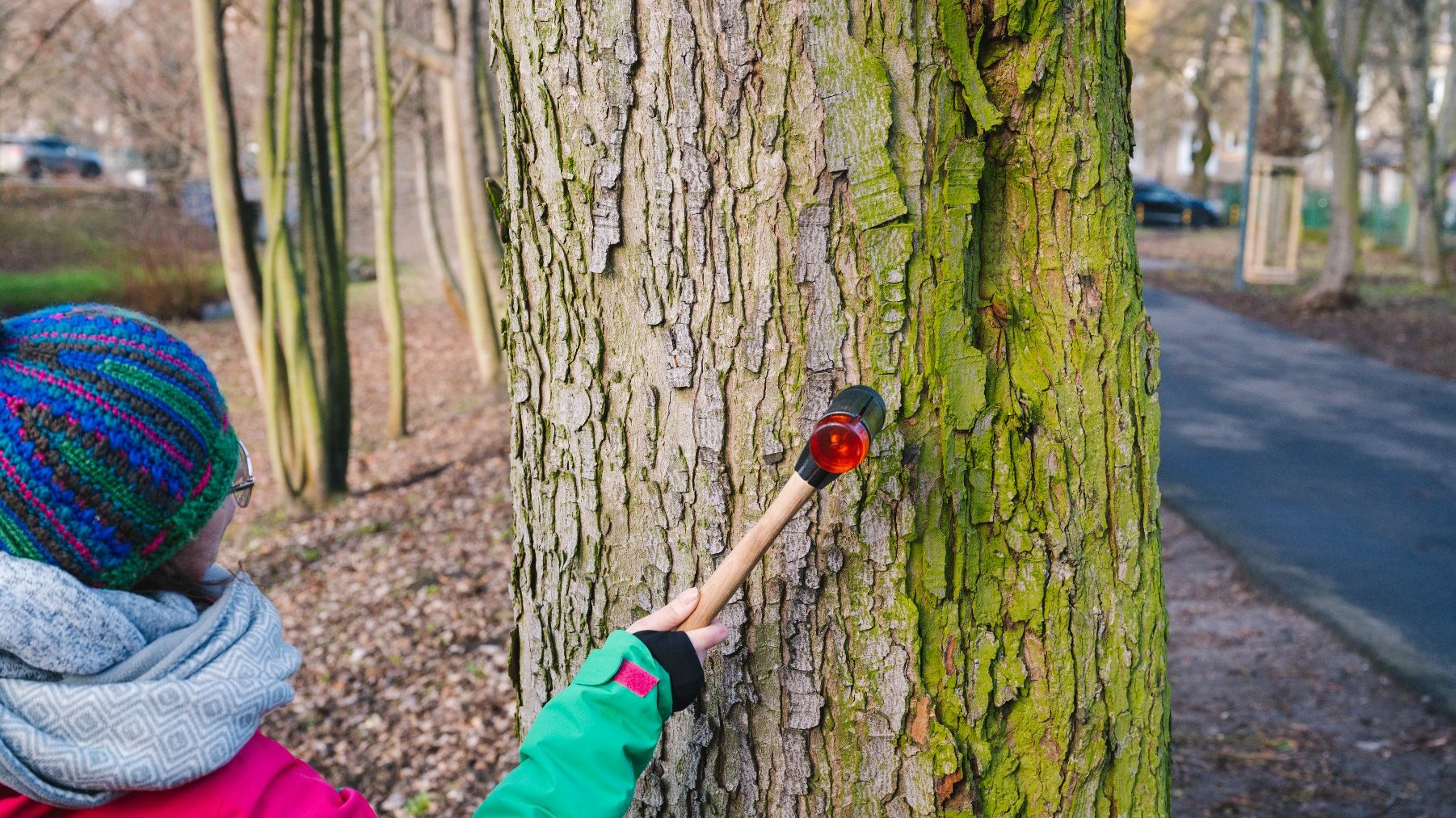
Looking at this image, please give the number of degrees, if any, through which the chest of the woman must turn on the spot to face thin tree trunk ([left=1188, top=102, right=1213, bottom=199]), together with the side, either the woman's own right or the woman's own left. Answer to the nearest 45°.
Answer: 0° — they already face it

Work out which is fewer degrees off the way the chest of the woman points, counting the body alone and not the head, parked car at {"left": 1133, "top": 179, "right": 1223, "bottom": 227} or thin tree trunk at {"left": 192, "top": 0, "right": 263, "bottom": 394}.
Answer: the parked car

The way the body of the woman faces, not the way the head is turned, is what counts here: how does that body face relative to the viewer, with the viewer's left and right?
facing away from the viewer and to the right of the viewer

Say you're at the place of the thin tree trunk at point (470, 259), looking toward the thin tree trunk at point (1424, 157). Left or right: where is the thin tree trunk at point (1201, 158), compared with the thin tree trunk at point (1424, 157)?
left

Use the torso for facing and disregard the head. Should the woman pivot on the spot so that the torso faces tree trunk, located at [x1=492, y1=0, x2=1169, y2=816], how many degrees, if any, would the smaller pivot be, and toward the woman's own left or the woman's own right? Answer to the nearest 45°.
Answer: approximately 45° to the woman's own right

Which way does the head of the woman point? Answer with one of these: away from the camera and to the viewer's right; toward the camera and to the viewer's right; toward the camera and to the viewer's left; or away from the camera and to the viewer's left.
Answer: away from the camera and to the viewer's right
